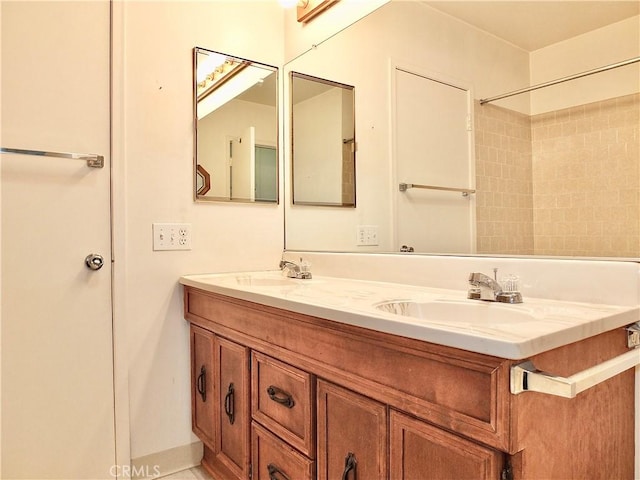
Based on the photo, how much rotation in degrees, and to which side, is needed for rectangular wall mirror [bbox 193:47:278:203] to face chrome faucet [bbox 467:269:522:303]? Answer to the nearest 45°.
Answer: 0° — it already faces it

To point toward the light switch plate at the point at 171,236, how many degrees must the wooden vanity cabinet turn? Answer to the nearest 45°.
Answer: approximately 90° to its right

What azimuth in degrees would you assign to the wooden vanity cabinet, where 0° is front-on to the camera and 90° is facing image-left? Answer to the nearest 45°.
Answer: approximately 45°

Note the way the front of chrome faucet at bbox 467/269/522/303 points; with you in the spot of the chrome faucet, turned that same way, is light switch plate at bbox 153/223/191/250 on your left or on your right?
on your right

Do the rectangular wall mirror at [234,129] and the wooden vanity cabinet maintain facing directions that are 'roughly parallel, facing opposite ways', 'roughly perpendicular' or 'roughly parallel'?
roughly perpendicular

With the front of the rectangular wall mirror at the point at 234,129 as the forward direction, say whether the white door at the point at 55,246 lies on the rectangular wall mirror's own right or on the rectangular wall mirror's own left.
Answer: on the rectangular wall mirror's own right

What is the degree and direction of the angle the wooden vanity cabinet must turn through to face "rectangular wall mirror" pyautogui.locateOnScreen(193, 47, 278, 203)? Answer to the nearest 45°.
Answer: approximately 90° to its right

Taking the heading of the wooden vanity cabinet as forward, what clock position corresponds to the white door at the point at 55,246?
The white door is roughly at 2 o'clock from the wooden vanity cabinet.
